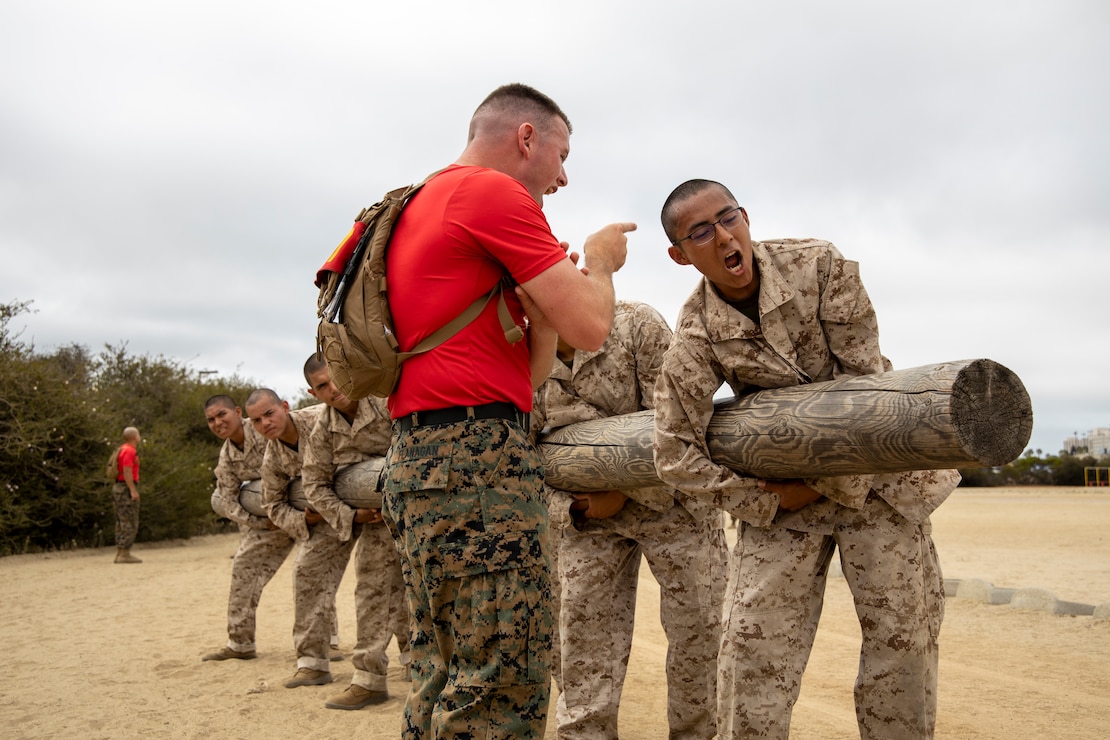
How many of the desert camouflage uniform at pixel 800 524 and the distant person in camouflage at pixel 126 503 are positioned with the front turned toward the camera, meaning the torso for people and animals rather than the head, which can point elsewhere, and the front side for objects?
1

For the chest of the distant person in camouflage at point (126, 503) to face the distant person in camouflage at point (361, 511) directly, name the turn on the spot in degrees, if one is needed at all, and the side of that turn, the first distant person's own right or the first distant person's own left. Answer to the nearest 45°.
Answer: approximately 90° to the first distant person's own right

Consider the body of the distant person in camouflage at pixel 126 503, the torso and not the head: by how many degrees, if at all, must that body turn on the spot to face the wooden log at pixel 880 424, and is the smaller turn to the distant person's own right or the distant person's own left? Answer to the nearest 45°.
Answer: approximately 90° to the distant person's own right

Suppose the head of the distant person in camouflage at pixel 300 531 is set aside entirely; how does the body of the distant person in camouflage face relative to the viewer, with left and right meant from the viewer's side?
facing the viewer and to the left of the viewer

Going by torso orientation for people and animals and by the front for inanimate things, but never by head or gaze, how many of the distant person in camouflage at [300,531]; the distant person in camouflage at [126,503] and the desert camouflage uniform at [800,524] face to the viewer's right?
1

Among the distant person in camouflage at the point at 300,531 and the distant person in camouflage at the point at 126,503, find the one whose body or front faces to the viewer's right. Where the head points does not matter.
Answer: the distant person in camouflage at the point at 126,503

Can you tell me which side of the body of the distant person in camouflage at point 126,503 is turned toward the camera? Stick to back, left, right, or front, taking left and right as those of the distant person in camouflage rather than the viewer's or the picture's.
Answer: right

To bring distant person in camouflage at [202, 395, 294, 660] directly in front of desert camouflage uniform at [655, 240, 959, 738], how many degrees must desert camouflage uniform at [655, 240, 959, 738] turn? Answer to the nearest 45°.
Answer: approximately 135° to its right

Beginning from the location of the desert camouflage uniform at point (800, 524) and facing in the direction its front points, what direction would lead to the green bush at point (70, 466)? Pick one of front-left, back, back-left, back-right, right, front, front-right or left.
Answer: back-right

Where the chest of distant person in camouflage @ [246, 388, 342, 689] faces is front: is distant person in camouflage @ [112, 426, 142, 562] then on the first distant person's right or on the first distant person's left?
on the first distant person's right

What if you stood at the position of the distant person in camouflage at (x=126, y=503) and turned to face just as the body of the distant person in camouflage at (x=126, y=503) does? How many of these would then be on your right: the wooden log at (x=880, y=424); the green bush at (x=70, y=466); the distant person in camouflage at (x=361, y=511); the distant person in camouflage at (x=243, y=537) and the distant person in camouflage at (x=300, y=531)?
4

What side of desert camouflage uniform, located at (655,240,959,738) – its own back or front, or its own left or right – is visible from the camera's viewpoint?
front
